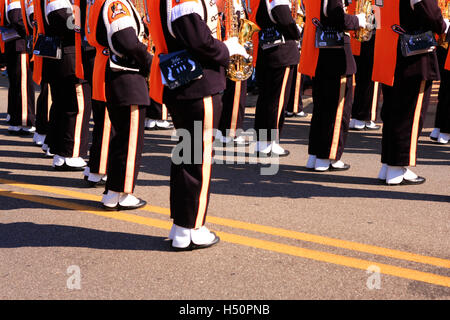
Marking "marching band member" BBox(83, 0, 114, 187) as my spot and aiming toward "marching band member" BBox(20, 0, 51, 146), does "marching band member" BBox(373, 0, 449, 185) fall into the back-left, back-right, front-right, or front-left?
back-right

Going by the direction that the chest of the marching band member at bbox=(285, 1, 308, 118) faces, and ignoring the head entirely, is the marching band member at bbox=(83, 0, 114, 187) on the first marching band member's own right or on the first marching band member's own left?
on the first marching band member's own right

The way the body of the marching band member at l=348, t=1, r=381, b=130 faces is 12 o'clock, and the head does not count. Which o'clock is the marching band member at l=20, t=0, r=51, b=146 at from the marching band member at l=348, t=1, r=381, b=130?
the marching band member at l=20, t=0, r=51, b=146 is roughly at 5 o'clock from the marching band member at l=348, t=1, r=381, b=130.

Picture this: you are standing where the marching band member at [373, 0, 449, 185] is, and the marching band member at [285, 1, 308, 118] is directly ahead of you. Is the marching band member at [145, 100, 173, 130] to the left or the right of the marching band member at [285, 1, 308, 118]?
left

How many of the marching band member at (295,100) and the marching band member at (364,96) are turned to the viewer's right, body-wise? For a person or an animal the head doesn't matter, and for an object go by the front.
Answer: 2

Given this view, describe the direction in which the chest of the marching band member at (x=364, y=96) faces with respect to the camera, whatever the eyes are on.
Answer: to the viewer's right

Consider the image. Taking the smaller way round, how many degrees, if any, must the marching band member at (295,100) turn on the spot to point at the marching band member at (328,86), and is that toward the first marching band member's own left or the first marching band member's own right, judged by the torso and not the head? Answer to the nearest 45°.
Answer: approximately 90° to the first marching band member's own right

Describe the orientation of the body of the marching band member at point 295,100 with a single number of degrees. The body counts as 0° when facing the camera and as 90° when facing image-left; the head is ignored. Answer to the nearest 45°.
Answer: approximately 270°

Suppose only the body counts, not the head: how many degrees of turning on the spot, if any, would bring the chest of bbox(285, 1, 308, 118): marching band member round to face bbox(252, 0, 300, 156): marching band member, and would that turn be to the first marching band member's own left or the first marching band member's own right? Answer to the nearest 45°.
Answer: approximately 90° to the first marching band member's own right
